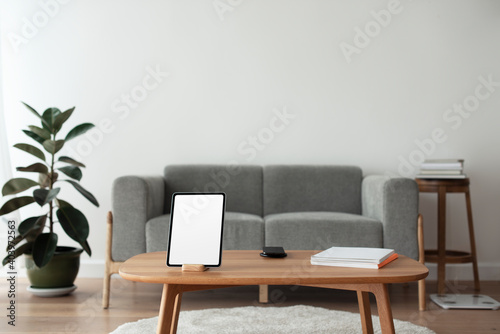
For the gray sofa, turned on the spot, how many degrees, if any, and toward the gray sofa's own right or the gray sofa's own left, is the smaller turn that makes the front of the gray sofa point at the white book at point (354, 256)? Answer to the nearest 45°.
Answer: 0° — it already faces it

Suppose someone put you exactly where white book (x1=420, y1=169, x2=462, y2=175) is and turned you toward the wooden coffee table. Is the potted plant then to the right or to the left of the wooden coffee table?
right

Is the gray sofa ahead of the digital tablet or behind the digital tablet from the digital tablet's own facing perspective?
behind

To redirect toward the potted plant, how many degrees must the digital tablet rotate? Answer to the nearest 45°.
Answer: approximately 135° to its right

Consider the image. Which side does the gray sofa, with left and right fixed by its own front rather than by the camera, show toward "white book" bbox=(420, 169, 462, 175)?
left

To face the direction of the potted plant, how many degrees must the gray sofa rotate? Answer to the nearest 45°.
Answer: approximately 90° to its right

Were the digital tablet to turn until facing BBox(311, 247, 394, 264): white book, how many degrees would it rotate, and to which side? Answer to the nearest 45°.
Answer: approximately 90° to its left

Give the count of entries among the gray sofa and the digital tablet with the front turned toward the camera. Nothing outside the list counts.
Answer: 2

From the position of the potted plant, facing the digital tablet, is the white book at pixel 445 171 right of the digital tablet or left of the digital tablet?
left

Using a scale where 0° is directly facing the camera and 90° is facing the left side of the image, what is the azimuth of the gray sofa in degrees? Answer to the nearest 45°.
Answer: approximately 0°
